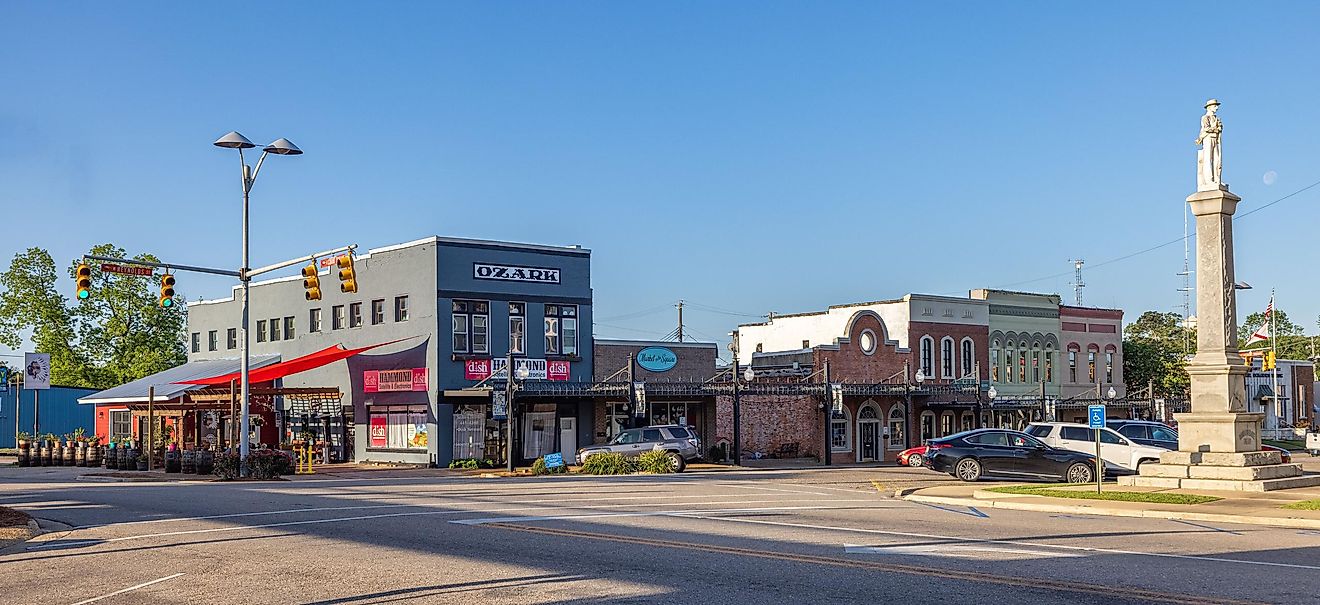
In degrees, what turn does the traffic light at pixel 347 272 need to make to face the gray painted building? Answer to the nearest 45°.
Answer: approximately 135° to its right

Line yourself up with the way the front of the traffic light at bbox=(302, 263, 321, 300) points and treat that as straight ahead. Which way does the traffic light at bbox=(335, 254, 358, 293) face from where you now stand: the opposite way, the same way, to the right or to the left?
the same way

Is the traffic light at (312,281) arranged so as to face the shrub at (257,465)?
no

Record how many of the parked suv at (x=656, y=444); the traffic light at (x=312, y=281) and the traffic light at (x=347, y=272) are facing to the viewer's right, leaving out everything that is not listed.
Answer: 0

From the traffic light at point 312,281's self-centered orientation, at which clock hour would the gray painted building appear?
The gray painted building is roughly at 5 o'clock from the traffic light.

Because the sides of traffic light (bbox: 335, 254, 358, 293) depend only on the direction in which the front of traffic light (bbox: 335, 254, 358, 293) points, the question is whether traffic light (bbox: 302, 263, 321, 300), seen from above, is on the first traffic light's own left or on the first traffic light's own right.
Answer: on the first traffic light's own right

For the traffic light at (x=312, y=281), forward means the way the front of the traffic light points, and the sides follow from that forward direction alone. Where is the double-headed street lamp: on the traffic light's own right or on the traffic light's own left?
on the traffic light's own right

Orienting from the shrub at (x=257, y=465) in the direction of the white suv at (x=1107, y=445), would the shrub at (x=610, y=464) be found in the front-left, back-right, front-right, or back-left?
front-left

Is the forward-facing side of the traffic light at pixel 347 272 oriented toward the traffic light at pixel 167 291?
no

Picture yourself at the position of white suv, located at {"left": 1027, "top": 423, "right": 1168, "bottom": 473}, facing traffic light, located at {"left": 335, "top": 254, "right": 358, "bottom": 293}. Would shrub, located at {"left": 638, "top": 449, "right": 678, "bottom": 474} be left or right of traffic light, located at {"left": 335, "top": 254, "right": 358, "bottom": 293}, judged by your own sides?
right

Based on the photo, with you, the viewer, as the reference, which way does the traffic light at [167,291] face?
facing the viewer and to the right of the viewer

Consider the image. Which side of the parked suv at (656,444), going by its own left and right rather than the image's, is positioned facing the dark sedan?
back
